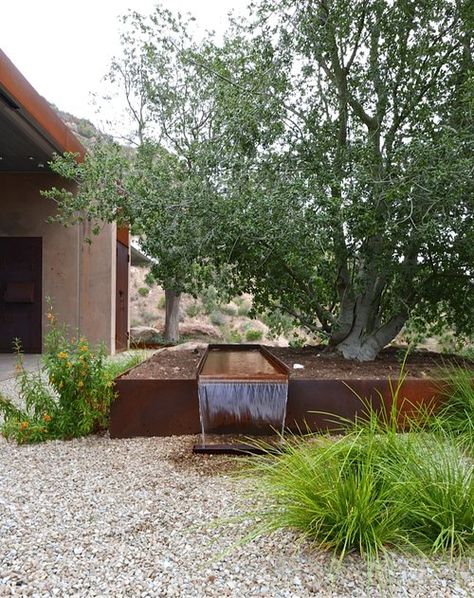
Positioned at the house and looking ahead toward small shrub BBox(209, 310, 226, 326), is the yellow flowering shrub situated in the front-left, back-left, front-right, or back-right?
back-right

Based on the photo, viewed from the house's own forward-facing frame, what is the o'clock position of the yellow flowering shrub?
The yellow flowering shrub is roughly at 12 o'clock from the house.

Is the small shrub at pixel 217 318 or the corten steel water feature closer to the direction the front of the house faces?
the corten steel water feature

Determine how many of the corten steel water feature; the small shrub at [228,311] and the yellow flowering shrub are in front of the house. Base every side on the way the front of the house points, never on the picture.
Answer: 2

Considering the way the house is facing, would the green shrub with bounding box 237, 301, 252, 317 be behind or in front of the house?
behind

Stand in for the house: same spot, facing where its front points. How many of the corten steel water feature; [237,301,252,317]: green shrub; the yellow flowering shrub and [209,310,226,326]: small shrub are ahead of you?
2

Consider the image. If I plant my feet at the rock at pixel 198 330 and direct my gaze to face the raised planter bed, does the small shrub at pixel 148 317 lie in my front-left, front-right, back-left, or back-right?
back-right

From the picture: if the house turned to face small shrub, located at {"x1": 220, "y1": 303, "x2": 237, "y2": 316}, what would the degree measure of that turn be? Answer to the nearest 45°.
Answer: approximately 135° to its left

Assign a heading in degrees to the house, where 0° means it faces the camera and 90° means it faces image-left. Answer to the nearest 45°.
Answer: approximately 0°

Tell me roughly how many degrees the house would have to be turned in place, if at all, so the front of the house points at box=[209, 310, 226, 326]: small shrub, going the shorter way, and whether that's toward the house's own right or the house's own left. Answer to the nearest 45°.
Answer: approximately 135° to the house's own left

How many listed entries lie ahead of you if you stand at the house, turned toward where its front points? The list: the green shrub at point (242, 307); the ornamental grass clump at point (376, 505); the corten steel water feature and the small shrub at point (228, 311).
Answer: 2

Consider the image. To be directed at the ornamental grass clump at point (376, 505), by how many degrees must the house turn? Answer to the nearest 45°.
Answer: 0° — it already faces it
